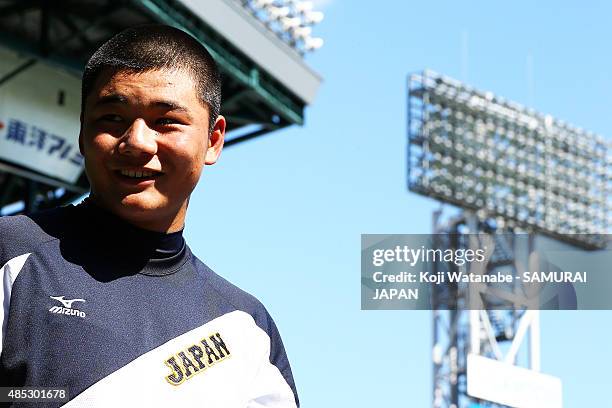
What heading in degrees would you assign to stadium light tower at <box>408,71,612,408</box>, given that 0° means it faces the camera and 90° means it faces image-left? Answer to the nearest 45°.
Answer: approximately 315°

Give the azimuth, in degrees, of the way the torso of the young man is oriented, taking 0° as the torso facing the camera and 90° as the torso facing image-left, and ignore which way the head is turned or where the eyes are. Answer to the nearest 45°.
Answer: approximately 0°

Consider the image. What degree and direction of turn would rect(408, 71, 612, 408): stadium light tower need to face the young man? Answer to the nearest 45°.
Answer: approximately 45° to its right

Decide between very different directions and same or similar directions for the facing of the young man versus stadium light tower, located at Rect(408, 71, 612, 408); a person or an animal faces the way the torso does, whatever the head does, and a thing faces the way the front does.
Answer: same or similar directions

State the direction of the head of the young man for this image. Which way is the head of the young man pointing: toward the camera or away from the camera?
toward the camera

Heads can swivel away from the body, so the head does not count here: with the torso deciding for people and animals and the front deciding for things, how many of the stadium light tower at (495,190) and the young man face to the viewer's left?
0

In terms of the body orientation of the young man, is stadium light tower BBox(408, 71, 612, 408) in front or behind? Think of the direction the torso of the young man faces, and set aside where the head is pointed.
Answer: behind
